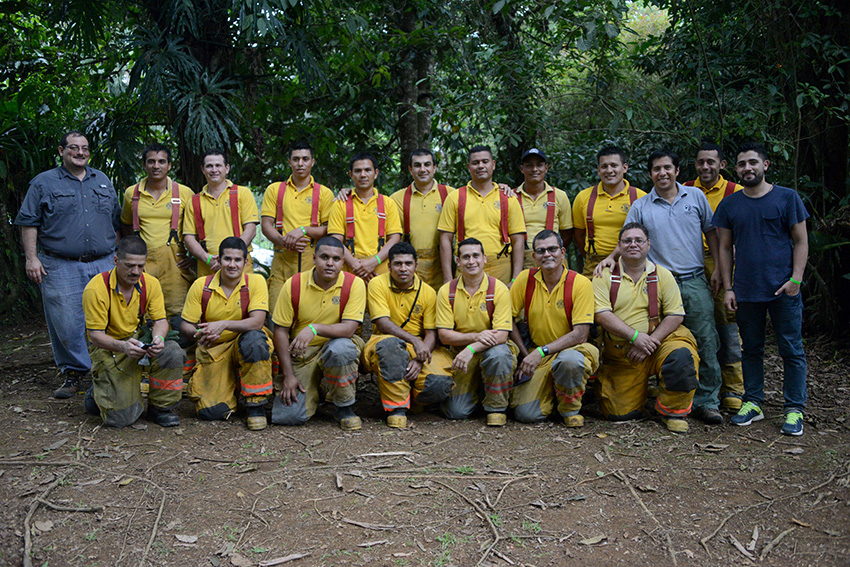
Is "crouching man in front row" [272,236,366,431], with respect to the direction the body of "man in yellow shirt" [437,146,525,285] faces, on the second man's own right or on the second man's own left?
on the second man's own right

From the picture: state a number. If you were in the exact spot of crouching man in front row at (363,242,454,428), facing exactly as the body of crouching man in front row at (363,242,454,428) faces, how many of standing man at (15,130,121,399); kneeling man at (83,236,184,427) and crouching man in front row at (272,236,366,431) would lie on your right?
3

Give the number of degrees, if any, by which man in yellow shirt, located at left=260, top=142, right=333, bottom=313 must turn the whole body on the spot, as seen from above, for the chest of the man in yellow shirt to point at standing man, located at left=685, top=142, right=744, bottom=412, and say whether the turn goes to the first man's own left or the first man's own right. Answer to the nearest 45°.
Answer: approximately 90° to the first man's own left

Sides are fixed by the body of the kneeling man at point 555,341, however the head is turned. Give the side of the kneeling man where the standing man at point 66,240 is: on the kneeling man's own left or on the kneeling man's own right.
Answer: on the kneeling man's own right

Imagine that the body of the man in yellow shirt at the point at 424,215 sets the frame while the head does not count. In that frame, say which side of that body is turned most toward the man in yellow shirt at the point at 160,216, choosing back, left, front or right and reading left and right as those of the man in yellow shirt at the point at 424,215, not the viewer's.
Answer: right

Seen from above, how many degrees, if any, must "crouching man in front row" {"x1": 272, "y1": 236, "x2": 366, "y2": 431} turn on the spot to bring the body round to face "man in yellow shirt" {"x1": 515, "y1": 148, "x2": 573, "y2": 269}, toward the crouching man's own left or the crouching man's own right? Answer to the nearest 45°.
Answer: approximately 90° to the crouching man's own left

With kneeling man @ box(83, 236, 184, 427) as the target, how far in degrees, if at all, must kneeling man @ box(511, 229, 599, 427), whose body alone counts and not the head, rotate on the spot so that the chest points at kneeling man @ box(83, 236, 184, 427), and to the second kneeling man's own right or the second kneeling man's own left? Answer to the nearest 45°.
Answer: approximately 90° to the second kneeling man's own right
